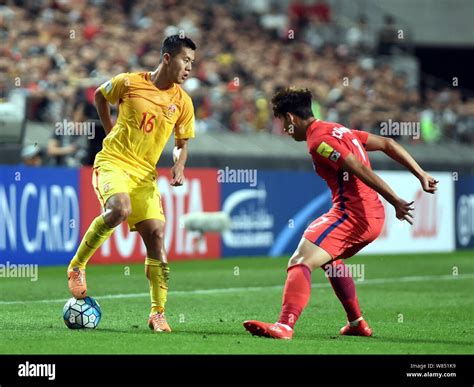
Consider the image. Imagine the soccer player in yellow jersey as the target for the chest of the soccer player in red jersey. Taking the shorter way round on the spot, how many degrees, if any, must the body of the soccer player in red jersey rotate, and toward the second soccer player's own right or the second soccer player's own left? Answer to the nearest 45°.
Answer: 0° — they already face them

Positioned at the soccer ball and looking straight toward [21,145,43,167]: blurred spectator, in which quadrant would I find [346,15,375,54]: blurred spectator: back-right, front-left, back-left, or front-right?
front-right

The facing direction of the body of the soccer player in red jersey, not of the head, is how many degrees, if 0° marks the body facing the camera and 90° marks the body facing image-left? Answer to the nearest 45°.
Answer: approximately 90°

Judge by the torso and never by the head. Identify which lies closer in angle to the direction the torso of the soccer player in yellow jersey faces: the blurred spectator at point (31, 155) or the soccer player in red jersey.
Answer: the soccer player in red jersey

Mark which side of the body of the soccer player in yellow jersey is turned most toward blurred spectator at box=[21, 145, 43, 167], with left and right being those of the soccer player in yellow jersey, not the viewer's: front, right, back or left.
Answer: back

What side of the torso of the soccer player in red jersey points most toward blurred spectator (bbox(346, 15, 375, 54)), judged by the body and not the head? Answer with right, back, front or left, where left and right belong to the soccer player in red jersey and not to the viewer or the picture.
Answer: right

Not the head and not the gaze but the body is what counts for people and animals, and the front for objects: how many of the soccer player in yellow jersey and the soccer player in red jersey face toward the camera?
1

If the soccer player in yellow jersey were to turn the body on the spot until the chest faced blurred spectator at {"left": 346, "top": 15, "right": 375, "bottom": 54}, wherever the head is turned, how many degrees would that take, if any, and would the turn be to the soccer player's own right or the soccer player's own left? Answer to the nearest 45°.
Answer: approximately 180°

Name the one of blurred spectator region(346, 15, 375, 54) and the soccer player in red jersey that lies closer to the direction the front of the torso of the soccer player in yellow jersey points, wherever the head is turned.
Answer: the soccer player in red jersey

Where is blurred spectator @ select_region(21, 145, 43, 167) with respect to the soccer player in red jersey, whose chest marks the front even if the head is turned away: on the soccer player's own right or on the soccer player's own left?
on the soccer player's own right

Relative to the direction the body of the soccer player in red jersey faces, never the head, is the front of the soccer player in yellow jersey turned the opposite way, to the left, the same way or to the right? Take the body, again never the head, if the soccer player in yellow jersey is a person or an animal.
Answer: to the left

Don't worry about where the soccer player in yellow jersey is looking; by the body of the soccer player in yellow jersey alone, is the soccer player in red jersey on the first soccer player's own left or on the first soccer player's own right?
on the first soccer player's own left

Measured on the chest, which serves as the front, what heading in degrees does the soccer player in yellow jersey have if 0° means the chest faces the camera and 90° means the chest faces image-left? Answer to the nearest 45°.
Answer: approximately 0°
